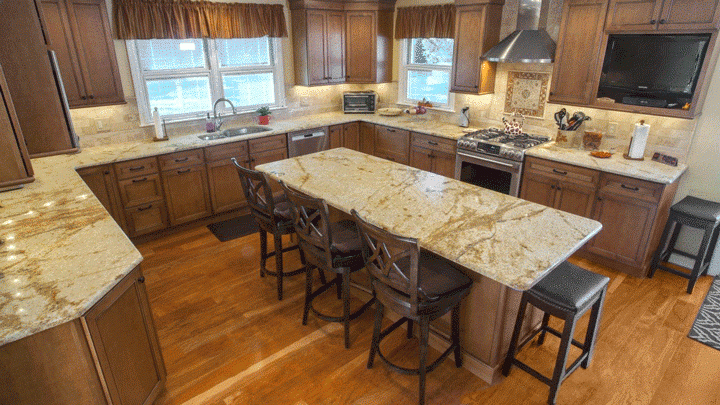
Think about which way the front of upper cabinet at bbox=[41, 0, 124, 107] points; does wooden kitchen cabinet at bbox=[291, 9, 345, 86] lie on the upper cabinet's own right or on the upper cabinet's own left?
on the upper cabinet's own left

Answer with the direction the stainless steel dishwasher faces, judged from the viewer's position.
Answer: facing the viewer and to the right of the viewer

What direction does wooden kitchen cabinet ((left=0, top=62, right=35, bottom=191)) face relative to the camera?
to the viewer's right

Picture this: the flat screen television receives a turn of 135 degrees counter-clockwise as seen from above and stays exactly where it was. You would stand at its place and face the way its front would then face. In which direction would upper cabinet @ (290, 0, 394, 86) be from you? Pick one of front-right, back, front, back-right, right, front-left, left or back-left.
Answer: back

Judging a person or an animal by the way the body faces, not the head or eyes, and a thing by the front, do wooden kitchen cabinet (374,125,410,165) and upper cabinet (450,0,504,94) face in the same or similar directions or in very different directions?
same or similar directions

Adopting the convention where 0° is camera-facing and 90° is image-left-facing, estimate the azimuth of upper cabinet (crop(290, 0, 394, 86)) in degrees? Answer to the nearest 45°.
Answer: approximately 0°

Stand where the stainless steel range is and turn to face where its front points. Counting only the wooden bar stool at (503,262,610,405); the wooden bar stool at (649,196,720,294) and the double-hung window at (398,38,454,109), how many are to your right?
1

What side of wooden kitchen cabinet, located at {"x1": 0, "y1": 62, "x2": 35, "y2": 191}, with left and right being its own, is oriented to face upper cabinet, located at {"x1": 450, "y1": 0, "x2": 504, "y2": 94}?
front

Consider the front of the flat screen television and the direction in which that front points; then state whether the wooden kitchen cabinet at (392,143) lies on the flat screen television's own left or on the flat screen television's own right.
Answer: on the flat screen television's own right

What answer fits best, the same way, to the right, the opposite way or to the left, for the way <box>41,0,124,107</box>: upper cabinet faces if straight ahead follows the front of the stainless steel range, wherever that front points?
to the left

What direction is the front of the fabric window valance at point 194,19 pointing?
toward the camera

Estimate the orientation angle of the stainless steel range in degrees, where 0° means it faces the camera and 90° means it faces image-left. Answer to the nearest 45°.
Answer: approximately 45°

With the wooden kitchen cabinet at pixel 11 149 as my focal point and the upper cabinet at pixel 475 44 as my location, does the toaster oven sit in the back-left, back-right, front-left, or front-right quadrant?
front-right

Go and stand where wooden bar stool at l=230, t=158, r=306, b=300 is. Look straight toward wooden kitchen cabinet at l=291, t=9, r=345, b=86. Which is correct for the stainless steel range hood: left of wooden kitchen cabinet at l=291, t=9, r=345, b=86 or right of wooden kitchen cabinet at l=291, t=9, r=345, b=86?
right
